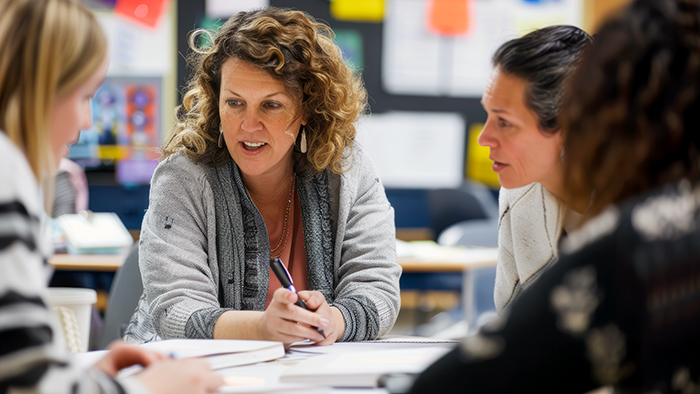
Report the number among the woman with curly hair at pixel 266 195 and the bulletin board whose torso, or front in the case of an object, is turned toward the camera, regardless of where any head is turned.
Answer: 2

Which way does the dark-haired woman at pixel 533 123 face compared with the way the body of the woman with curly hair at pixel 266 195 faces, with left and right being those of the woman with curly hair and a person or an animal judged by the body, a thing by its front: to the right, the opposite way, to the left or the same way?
to the right

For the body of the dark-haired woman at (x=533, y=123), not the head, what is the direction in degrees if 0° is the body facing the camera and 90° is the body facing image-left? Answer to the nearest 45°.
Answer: approximately 90°

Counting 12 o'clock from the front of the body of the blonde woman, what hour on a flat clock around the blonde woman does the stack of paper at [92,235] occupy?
The stack of paper is roughly at 9 o'clock from the blonde woman.

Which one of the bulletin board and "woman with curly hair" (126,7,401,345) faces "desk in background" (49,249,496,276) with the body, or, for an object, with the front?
the bulletin board

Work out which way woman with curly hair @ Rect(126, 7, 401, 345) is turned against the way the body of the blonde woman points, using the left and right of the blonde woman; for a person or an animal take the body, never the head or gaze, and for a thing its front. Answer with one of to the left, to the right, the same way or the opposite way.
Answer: to the right

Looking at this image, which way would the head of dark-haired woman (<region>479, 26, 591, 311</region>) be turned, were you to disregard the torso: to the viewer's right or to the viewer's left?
to the viewer's left

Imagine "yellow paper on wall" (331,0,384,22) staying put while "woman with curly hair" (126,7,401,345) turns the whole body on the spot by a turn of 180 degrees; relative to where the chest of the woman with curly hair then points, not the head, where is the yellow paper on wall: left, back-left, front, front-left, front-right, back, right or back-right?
front

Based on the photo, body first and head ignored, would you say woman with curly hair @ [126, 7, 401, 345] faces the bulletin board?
no

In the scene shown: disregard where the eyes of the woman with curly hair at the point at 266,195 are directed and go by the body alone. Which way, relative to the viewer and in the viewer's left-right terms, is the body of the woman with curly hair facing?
facing the viewer

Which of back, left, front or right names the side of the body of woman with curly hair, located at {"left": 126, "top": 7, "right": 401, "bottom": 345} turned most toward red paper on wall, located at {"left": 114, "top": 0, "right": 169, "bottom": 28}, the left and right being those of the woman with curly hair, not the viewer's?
back

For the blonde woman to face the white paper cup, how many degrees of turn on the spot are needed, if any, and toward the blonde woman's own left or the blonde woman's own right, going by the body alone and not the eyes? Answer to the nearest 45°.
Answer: approximately 90° to the blonde woman's own left

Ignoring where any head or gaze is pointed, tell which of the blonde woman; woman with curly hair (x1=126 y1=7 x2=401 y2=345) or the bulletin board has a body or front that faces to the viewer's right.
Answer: the blonde woman

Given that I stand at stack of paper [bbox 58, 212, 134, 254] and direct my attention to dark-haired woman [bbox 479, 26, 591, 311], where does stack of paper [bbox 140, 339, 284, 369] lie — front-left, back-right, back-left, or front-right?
front-right

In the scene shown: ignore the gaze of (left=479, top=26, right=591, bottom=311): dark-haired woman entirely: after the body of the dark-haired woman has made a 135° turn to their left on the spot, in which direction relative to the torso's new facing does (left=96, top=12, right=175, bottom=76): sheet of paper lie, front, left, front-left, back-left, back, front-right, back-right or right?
back

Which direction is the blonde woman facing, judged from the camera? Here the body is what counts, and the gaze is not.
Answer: to the viewer's right
